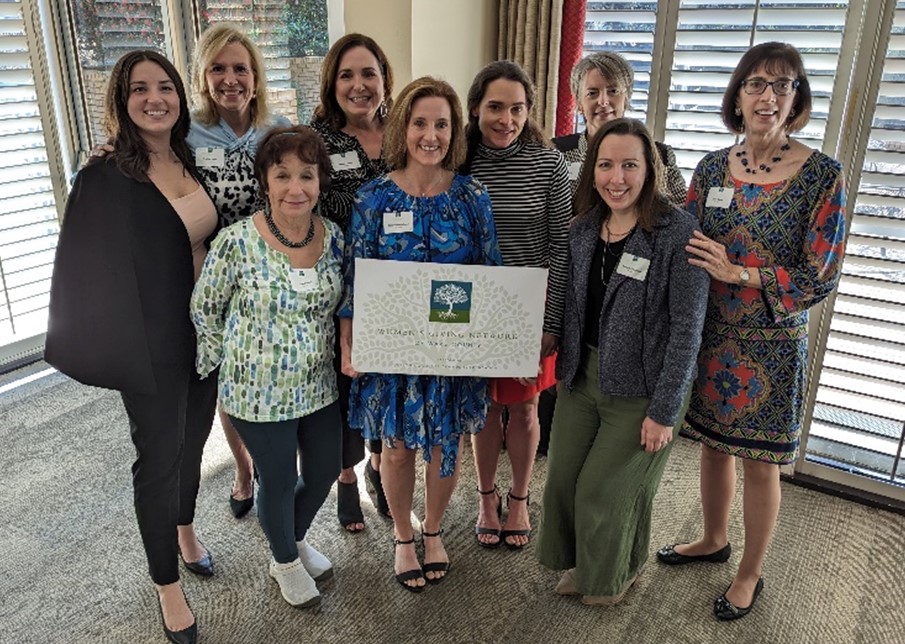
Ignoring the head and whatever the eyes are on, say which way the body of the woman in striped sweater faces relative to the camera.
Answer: toward the camera

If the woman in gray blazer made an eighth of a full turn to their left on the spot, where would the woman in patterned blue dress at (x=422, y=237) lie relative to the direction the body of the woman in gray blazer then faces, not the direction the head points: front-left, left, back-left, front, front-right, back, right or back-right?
right

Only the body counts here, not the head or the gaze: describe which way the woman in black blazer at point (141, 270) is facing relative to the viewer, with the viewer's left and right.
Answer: facing the viewer and to the right of the viewer

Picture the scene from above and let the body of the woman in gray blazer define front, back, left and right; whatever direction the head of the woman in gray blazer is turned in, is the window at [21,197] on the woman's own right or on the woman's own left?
on the woman's own right

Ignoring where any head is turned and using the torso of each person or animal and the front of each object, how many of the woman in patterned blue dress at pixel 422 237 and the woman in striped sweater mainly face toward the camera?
2

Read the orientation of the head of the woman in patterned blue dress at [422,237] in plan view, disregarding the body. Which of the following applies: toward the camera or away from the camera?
toward the camera

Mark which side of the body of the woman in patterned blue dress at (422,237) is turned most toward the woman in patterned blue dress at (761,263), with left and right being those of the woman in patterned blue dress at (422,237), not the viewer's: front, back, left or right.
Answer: left

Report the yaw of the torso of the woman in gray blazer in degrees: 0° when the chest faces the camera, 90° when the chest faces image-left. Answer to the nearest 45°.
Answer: approximately 45°

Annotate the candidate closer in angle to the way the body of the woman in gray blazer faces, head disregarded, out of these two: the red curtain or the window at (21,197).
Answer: the window

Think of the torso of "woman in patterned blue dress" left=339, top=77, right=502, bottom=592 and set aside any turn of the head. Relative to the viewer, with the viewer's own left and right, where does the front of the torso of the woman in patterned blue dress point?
facing the viewer

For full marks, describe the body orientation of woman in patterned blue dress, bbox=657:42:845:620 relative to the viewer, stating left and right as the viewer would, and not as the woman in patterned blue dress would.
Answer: facing the viewer and to the left of the viewer
